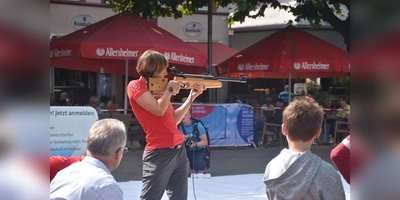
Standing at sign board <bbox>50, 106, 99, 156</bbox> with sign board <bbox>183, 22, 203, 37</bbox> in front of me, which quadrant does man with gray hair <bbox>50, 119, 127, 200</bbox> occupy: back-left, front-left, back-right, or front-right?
back-right

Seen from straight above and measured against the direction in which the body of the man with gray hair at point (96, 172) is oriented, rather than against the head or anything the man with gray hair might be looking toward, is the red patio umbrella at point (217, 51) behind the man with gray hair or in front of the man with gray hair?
in front

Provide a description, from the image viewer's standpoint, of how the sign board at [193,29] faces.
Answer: facing the viewer

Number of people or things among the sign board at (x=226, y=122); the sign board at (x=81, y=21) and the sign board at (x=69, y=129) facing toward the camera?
3

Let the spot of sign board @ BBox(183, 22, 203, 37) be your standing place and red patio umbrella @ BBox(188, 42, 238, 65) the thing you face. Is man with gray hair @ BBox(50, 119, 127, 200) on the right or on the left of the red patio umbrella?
right

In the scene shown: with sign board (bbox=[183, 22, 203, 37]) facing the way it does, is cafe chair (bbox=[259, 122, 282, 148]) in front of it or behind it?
in front

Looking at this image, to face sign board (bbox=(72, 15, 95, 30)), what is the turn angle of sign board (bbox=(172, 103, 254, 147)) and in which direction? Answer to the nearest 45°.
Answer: approximately 135° to its right

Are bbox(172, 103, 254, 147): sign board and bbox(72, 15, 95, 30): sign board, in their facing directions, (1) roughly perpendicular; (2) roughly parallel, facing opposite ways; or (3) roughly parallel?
roughly parallel

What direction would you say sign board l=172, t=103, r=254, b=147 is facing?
toward the camera

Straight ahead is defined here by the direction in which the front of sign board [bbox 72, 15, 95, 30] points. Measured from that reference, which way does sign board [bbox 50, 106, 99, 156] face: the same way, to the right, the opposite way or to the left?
the same way

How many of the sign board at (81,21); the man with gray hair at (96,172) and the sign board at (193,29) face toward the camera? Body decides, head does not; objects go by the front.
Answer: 2

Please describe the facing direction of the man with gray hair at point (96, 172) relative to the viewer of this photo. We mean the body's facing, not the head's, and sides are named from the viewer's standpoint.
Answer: facing away from the viewer and to the right of the viewer

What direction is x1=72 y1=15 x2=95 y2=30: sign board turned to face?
toward the camera

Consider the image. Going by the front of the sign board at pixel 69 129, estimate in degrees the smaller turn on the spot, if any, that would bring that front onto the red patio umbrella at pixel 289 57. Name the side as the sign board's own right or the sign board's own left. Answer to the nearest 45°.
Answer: approximately 135° to the sign board's own left

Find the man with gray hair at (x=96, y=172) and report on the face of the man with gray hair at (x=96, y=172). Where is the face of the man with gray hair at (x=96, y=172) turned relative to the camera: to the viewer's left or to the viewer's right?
to the viewer's right

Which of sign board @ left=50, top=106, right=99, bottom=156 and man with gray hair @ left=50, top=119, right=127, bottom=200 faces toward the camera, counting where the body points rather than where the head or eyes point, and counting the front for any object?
the sign board
